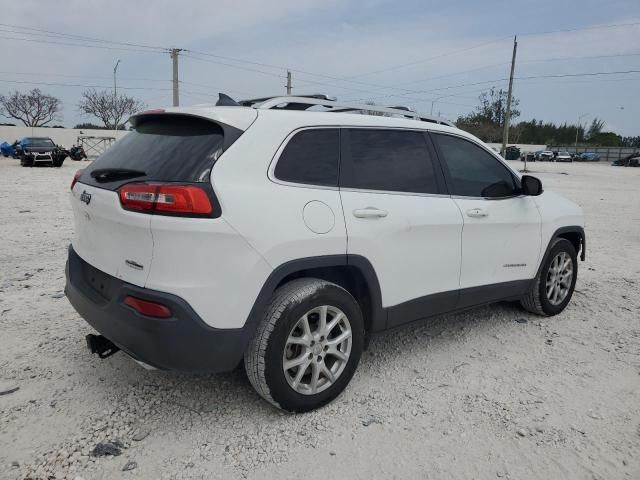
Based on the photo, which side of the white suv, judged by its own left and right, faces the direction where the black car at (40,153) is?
left

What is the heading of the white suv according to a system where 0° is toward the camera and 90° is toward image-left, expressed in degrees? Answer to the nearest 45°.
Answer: approximately 225°
